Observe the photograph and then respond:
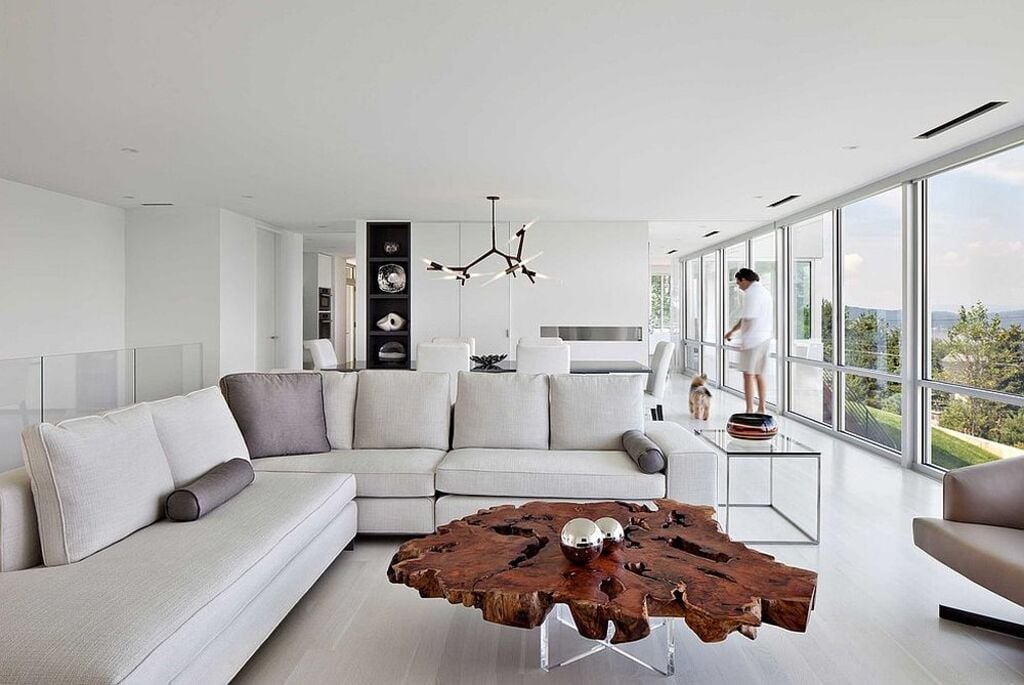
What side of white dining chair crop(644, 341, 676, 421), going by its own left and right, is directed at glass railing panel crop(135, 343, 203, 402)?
front

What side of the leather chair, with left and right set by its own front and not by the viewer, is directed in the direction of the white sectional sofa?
front

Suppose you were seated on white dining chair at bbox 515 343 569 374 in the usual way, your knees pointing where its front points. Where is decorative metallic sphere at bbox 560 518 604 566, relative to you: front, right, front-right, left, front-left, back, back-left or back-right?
back

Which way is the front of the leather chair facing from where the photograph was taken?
facing the viewer and to the left of the viewer

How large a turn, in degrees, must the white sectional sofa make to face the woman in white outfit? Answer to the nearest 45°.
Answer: approximately 90° to its left

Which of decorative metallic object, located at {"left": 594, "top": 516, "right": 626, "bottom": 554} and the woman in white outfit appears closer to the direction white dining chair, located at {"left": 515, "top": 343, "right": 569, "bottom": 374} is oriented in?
the woman in white outfit

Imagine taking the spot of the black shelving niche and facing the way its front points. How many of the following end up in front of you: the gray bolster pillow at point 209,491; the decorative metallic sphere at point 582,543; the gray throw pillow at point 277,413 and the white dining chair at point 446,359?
4

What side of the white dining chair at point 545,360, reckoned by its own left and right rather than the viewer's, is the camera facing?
back

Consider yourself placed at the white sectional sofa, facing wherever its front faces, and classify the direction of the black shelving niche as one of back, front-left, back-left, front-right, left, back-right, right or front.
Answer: back-left

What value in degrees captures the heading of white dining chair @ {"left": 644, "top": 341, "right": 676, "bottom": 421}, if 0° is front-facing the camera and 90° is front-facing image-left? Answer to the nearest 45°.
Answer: approximately 90°

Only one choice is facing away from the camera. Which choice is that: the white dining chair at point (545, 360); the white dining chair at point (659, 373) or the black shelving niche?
the white dining chair at point (545, 360)

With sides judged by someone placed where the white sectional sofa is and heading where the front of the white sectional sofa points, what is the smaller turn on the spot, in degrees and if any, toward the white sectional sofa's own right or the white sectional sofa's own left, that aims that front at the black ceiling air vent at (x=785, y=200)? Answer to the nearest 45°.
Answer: approximately 90° to the white sectional sofa's own left

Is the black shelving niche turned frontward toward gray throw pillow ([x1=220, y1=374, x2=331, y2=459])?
yes
